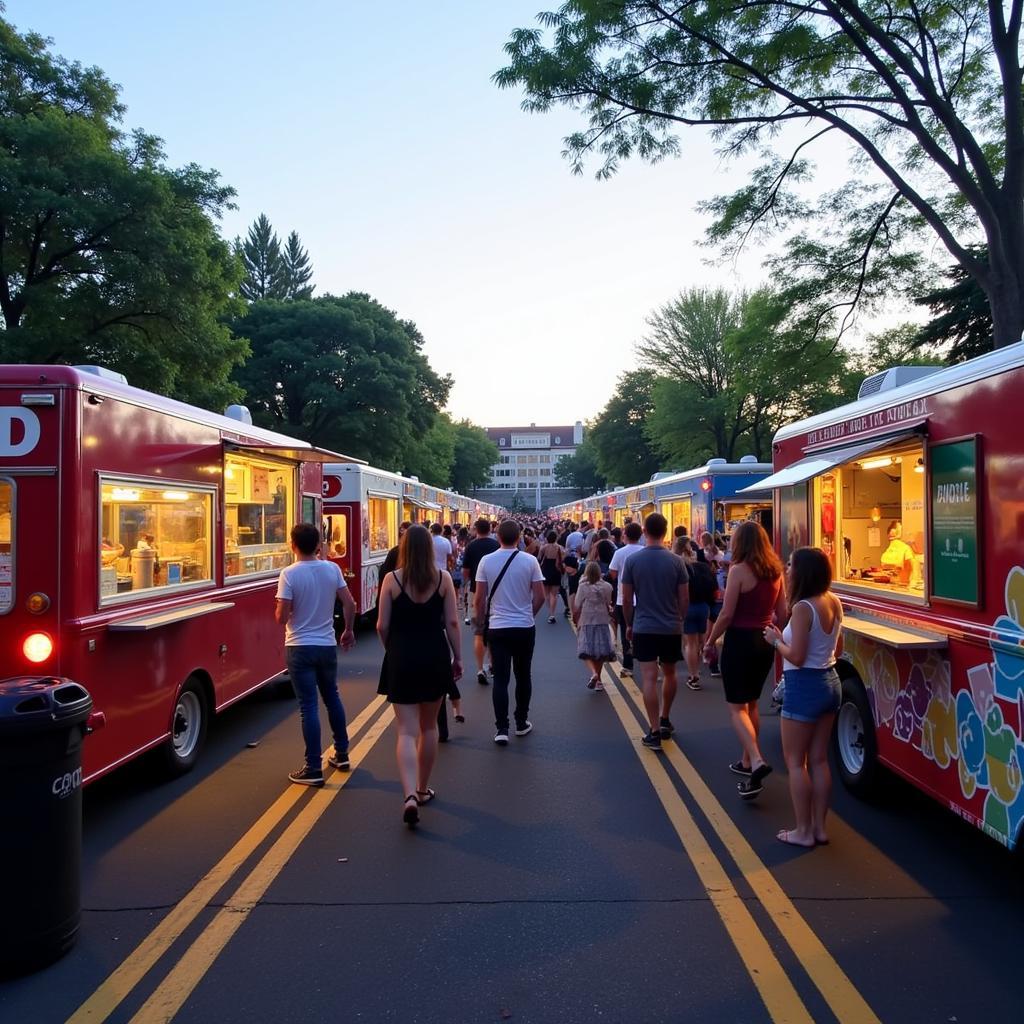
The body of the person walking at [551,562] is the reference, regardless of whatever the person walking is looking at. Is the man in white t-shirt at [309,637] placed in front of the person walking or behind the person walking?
behind

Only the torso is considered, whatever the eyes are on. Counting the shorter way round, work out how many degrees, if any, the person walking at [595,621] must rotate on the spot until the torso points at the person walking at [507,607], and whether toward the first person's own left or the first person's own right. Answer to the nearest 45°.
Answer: approximately 180°

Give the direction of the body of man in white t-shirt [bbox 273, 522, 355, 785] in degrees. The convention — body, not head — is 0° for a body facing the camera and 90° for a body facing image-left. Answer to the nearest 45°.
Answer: approximately 135°

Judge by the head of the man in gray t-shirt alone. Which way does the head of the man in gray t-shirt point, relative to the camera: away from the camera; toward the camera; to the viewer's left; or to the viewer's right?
away from the camera

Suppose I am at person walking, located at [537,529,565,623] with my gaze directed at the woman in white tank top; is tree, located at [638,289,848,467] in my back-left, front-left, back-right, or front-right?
back-left

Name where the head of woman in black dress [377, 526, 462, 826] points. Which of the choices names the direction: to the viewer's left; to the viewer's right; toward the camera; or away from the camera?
away from the camera

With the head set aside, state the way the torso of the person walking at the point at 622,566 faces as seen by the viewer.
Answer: away from the camera

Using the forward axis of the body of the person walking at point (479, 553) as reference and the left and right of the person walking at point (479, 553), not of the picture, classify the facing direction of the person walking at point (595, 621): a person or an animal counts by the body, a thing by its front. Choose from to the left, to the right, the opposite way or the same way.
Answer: the same way

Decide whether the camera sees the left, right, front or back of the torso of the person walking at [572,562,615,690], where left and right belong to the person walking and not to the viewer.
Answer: back

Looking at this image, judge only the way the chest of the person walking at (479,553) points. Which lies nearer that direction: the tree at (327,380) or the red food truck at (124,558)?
the tree

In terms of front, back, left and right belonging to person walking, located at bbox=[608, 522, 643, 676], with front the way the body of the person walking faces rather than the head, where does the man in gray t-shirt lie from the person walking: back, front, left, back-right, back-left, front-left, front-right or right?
back

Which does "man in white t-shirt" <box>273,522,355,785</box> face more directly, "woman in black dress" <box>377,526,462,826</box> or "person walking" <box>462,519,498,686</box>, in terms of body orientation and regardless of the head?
the person walking

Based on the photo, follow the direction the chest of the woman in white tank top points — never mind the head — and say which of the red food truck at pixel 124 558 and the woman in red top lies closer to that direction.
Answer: the woman in red top

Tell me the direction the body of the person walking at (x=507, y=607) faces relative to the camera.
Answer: away from the camera

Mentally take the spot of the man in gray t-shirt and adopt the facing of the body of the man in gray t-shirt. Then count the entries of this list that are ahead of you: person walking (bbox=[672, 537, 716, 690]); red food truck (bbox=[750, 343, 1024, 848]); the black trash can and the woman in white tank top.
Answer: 1

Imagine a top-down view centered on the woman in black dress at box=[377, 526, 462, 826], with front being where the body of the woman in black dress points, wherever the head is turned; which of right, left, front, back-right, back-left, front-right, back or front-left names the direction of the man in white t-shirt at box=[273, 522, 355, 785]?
front-left

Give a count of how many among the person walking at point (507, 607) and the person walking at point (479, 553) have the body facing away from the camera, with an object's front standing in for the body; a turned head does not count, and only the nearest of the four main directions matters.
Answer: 2

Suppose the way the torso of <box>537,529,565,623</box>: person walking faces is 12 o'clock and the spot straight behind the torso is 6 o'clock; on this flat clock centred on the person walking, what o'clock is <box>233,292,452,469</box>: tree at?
The tree is roughly at 11 o'clock from the person walking.
